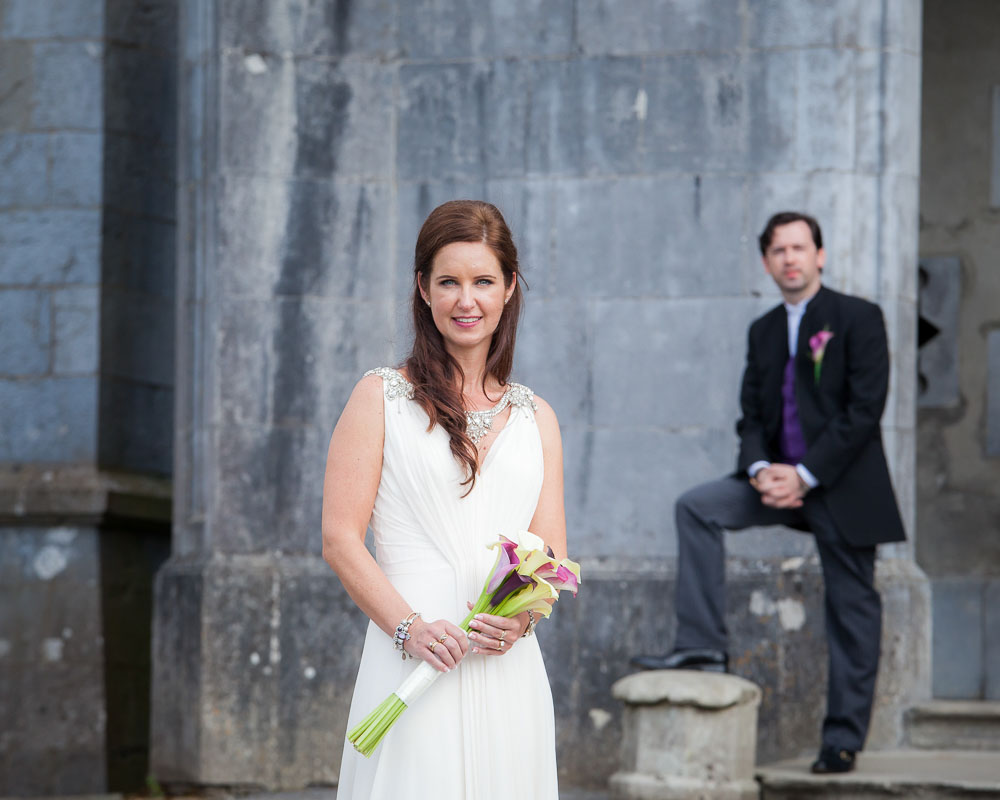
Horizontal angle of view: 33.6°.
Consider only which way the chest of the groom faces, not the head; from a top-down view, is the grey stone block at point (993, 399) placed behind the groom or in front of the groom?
behind

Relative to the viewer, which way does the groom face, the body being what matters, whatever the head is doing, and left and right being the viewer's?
facing the viewer and to the left of the viewer

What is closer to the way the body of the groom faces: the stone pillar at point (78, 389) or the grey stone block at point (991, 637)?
the stone pillar

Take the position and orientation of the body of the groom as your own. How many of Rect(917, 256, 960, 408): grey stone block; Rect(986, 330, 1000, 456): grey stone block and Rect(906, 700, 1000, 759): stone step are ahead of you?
0

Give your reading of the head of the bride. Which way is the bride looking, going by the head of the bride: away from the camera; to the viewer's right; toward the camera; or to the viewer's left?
toward the camera

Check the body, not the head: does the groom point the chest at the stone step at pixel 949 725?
no

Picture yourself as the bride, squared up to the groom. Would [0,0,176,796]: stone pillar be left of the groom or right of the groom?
left

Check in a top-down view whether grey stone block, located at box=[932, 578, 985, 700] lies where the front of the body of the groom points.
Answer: no

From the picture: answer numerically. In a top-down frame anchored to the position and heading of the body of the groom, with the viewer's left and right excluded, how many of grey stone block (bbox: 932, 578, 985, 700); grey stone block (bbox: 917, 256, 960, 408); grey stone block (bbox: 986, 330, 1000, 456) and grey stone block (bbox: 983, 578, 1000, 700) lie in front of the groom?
0

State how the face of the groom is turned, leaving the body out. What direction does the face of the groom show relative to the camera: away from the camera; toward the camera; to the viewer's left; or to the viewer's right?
toward the camera

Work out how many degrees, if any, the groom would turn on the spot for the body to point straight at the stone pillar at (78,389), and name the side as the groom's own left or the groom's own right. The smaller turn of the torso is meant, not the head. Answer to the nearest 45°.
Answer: approximately 90° to the groom's own right

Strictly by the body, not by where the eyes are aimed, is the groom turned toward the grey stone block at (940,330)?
no

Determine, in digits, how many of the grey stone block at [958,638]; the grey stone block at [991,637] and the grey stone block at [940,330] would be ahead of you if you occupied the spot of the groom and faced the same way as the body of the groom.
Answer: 0

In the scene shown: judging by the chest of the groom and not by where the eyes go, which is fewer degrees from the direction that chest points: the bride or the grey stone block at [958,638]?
the bride

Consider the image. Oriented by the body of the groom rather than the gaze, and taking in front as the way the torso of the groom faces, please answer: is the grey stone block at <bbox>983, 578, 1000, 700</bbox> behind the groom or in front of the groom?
behind
